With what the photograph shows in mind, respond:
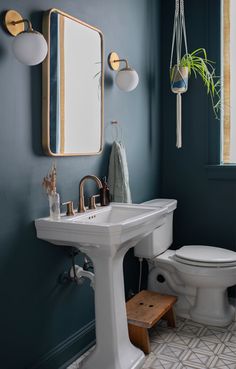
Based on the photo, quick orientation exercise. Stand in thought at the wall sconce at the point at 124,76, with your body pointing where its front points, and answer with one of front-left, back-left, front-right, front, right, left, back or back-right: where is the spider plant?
left

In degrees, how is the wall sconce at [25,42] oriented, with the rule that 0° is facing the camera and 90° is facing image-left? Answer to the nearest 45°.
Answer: approximately 315°

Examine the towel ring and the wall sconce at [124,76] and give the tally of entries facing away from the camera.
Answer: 0

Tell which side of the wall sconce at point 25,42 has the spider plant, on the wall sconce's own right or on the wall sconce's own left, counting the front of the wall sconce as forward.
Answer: on the wall sconce's own left

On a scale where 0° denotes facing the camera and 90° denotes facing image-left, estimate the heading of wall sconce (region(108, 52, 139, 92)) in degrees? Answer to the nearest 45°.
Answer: approximately 315°

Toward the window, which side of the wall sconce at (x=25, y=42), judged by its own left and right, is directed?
left

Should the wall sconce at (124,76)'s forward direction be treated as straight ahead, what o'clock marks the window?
The window is roughly at 9 o'clock from the wall sconce.

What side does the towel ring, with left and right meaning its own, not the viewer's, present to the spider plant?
left

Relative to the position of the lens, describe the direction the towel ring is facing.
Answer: facing the viewer and to the right of the viewer

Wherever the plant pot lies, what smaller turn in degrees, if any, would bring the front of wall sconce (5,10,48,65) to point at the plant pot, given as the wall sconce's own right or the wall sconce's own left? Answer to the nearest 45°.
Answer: approximately 90° to the wall sconce's own left

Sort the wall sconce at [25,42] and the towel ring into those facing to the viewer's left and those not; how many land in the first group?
0
